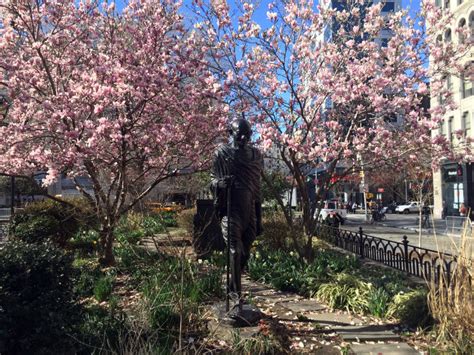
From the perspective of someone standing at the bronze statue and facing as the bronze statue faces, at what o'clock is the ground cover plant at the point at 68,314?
The ground cover plant is roughly at 2 o'clock from the bronze statue.

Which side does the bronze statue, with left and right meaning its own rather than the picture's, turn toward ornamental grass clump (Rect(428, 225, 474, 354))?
left

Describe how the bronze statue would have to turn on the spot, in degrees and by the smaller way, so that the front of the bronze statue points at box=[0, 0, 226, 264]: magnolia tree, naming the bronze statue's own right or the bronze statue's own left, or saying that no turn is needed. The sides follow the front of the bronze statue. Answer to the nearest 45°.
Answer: approximately 135° to the bronze statue's own right

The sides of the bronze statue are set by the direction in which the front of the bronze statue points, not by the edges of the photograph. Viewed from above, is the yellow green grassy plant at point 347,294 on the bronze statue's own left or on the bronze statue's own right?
on the bronze statue's own left

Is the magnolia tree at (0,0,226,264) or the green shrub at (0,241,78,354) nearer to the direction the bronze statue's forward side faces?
the green shrub

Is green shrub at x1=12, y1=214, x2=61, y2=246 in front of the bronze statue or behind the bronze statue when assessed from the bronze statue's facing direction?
behind

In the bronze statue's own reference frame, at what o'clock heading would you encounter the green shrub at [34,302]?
The green shrub is roughly at 2 o'clock from the bronze statue.

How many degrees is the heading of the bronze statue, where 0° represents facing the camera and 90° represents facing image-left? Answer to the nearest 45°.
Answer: approximately 0°

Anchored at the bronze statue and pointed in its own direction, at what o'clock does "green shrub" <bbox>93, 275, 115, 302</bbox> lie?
The green shrub is roughly at 4 o'clock from the bronze statue.

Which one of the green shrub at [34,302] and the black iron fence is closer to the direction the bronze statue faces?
the green shrub

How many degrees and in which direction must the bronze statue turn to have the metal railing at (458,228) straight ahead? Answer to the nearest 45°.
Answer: approximately 90° to its left

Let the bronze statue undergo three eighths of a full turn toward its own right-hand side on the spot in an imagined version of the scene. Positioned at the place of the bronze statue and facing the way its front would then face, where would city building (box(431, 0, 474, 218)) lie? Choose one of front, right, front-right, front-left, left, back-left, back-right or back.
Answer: right

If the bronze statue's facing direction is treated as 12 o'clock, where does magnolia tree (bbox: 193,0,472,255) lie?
The magnolia tree is roughly at 7 o'clock from the bronze statue.
